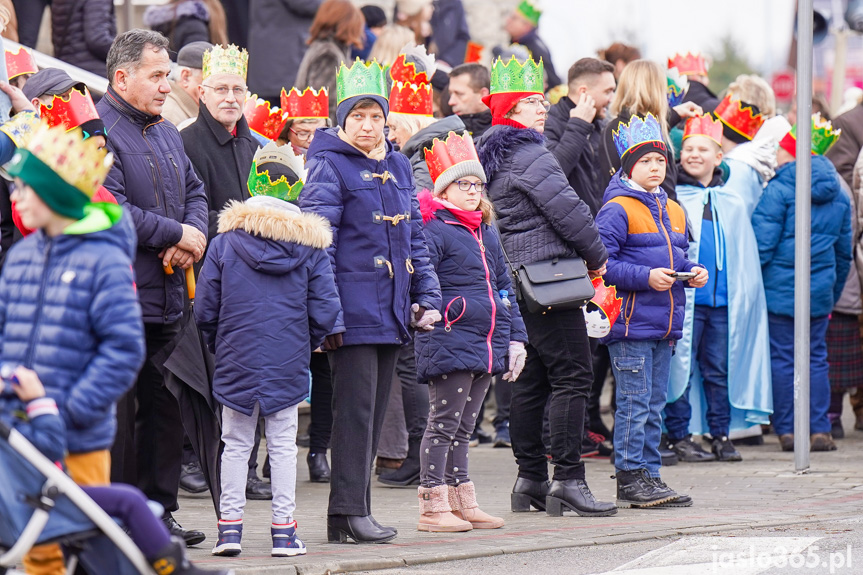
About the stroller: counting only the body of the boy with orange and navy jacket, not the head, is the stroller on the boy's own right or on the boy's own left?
on the boy's own right

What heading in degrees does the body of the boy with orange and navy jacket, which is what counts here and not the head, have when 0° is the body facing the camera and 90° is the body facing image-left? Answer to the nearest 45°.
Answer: approximately 315°

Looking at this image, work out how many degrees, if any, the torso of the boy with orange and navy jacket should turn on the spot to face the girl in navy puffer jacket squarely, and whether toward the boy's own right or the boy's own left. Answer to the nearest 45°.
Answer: approximately 90° to the boy's own right

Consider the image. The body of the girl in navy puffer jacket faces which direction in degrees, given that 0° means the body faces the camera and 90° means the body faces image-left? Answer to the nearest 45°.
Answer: approximately 315°

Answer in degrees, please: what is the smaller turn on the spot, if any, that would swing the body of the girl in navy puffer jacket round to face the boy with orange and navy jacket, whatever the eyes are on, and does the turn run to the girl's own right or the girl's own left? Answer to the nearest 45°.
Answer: approximately 90° to the girl's own left
